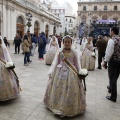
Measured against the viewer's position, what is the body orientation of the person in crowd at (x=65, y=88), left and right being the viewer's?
facing the viewer

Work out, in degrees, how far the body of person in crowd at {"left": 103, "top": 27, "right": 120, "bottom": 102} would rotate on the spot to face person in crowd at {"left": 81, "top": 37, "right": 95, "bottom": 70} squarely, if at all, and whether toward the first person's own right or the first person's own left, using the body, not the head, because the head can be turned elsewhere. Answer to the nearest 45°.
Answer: approximately 45° to the first person's own right

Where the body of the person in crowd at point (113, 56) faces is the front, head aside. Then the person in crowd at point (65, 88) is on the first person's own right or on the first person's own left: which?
on the first person's own left

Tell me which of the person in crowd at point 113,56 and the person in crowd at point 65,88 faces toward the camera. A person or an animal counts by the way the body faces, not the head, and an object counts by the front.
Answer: the person in crowd at point 65,88

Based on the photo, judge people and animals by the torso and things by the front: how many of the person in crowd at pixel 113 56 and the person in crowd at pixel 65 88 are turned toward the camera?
1

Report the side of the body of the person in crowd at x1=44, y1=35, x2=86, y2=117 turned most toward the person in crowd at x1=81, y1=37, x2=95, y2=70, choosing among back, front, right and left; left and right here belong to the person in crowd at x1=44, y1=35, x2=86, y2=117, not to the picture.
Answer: back

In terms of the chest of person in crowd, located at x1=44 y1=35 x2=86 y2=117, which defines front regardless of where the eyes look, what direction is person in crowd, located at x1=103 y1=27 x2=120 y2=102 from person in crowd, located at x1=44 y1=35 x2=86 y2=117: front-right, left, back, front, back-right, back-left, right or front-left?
back-left

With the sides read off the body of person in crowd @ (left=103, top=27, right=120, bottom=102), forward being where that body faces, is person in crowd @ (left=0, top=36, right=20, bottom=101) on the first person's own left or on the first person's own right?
on the first person's own left

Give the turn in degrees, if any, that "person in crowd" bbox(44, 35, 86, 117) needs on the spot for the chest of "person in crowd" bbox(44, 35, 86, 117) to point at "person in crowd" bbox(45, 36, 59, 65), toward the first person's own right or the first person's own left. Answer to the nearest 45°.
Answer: approximately 180°
